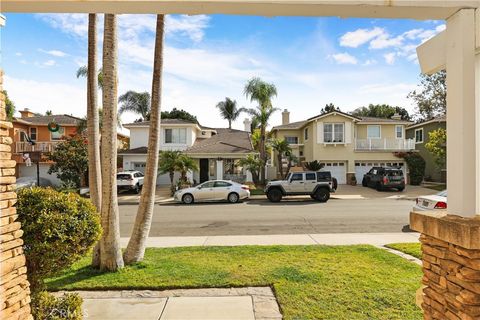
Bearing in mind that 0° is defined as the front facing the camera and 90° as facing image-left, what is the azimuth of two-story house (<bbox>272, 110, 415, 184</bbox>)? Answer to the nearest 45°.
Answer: approximately 0°

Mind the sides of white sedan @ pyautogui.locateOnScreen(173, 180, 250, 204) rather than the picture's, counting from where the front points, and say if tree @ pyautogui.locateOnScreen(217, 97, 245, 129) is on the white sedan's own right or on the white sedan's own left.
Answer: on the white sedan's own right

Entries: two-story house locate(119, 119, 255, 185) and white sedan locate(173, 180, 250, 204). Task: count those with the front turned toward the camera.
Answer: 1

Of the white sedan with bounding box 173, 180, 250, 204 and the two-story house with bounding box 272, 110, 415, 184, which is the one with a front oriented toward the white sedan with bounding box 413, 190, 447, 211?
the two-story house

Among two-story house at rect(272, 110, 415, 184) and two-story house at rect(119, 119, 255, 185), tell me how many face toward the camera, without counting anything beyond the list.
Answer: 2

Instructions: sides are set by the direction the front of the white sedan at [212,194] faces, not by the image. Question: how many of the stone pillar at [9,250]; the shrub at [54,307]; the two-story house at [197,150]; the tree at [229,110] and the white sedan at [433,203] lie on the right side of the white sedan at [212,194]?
2

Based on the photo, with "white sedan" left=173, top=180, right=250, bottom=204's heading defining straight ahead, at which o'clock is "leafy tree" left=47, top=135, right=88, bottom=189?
The leafy tree is roughly at 1 o'clock from the white sedan.

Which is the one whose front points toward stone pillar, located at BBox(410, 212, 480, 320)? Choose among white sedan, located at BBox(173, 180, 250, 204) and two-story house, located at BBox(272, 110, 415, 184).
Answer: the two-story house

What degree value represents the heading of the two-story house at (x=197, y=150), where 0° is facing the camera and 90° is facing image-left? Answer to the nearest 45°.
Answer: approximately 0°

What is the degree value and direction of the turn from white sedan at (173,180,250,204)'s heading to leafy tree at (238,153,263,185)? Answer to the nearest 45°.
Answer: approximately 135° to its right

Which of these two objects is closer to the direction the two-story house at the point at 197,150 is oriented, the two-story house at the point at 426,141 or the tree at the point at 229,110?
the two-story house

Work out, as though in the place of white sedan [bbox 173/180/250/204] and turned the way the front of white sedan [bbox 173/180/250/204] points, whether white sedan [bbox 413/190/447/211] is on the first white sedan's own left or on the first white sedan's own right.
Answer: on the first white sedan's own left

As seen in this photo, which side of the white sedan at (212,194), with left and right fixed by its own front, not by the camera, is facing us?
left

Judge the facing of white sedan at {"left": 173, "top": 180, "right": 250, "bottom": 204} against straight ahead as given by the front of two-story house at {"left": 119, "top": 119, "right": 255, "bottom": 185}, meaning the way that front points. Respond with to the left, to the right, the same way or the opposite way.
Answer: to the right
